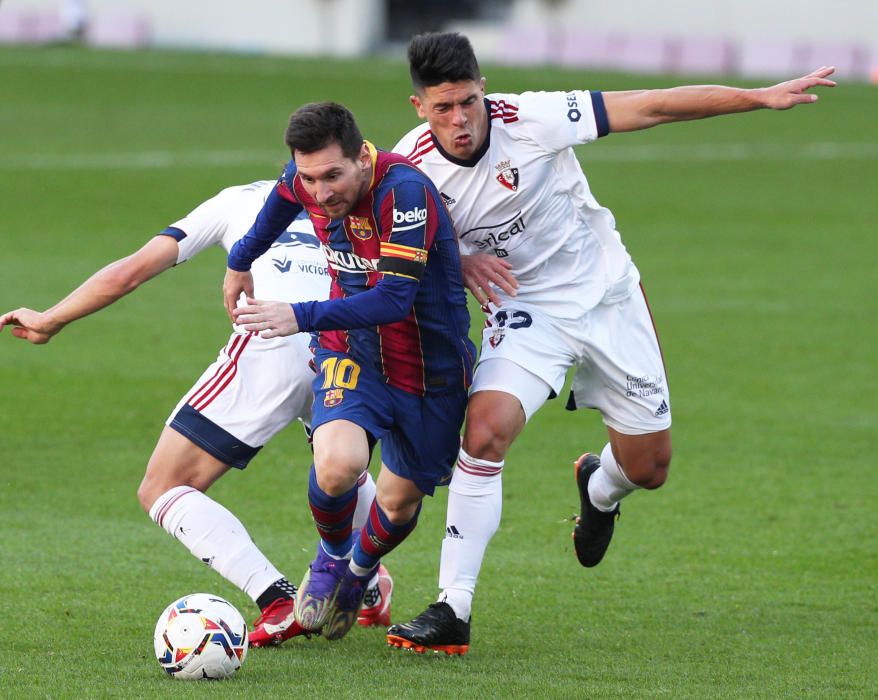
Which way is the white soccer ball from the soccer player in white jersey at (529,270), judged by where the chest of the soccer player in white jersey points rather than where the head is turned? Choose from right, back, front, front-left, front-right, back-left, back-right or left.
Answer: front

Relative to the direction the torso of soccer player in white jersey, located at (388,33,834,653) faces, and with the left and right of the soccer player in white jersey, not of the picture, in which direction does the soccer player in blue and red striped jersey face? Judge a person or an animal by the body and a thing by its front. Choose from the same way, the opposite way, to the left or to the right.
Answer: the same way

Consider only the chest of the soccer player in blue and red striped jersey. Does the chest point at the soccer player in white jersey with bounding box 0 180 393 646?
no

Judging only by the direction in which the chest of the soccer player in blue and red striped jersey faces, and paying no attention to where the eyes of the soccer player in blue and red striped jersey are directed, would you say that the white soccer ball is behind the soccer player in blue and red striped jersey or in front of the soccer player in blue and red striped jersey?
in front

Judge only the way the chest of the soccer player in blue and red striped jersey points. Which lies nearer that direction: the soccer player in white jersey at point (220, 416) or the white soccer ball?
the white soccer ball

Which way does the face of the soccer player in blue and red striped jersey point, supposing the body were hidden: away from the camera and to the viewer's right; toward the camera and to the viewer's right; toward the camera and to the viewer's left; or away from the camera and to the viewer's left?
toward the camera and to the viewer's left

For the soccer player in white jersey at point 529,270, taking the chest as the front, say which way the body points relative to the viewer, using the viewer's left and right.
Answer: facing the viewer and to the left of the viewer

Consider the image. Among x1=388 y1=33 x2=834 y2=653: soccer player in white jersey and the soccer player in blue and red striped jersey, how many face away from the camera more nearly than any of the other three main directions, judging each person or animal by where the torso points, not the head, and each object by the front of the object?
0
